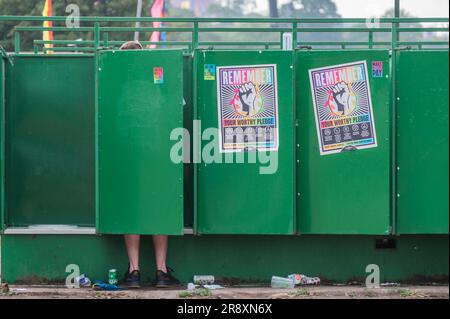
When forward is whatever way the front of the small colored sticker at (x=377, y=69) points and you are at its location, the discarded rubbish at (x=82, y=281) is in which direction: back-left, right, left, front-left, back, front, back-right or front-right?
right

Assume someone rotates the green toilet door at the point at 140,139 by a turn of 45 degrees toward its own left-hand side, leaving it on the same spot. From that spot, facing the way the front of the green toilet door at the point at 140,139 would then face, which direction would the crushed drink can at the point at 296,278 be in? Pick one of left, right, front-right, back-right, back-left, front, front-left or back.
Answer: front-left

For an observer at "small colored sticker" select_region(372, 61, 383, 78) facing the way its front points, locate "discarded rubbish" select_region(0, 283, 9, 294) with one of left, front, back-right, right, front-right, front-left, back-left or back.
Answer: right

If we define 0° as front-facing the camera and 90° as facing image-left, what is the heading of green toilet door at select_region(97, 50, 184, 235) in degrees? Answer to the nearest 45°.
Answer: approximately 0°

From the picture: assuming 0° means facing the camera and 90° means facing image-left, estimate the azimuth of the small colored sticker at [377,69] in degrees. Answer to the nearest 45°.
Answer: approximately 0°

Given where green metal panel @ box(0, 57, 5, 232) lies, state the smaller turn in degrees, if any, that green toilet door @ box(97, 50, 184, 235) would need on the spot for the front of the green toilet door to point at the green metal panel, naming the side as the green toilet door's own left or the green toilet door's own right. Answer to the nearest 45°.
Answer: approximately 90° to the green toilet door's own right

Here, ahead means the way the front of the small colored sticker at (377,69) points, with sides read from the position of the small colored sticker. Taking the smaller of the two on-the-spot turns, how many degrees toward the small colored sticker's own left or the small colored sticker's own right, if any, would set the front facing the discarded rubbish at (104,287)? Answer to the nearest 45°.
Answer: approximately 90° to the small colored sticker's own right

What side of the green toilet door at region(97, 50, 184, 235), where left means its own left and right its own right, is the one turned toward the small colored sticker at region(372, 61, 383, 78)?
left

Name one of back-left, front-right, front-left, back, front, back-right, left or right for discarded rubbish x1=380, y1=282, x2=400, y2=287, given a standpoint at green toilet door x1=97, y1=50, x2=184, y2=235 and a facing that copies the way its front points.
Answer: left

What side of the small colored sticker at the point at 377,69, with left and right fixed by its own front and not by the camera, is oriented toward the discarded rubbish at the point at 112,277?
right

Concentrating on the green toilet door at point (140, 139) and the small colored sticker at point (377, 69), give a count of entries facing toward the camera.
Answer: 2
